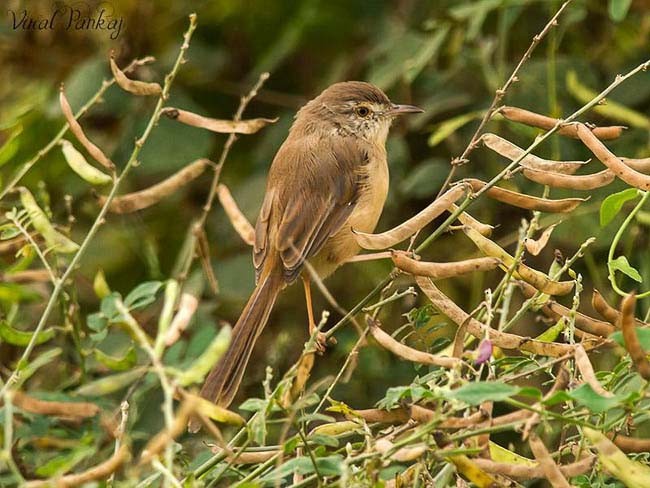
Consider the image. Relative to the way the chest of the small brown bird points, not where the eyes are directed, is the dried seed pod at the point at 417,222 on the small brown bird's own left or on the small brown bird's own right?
on the small brown bird's own right

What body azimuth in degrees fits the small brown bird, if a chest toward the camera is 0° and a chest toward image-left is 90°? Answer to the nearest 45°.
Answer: approximately 225°

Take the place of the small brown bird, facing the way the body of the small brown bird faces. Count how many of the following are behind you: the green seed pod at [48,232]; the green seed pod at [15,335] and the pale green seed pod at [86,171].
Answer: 3

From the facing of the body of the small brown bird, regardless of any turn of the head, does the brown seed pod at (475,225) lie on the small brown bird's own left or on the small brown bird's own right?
on the small brown bird's own right

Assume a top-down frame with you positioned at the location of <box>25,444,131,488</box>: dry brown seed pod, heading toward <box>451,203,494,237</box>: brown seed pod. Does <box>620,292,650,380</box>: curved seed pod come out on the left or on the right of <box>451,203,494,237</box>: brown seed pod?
right

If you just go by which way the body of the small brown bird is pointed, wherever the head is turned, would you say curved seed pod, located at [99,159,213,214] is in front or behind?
behind

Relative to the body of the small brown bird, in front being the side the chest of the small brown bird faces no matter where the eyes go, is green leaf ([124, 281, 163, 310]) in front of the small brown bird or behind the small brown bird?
behind

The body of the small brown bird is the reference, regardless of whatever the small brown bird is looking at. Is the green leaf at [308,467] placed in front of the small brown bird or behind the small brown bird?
behind

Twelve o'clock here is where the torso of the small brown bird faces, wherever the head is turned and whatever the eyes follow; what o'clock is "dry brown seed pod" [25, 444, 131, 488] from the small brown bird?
The dry brown seed pod is roughly at 5 o'clock from the small brown bird.
